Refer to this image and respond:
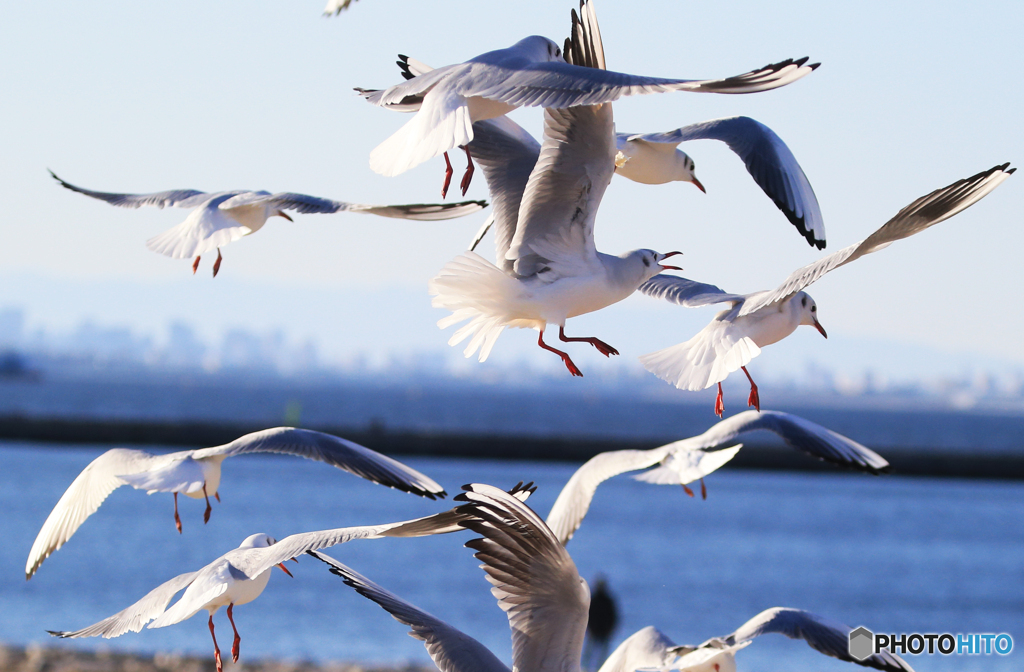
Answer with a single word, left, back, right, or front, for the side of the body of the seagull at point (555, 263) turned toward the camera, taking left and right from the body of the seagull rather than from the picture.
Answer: right

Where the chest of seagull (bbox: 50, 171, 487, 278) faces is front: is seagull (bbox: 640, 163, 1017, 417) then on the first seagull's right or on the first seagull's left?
on the first seagull's right

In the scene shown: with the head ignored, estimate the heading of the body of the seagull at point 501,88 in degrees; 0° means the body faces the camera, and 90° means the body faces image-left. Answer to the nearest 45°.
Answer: approximately 225°

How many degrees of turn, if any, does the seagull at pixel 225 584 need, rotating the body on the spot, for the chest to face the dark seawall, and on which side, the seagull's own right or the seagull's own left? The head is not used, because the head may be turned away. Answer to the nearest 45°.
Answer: approximately 45° to the seagull's own left

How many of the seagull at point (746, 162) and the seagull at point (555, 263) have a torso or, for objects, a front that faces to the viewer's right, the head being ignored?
2

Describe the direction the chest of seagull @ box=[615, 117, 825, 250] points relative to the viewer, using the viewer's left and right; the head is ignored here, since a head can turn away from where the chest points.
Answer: facing to the right of the viewer

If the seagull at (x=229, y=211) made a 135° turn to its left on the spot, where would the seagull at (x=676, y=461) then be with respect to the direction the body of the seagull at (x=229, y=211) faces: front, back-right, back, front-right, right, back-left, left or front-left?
back
